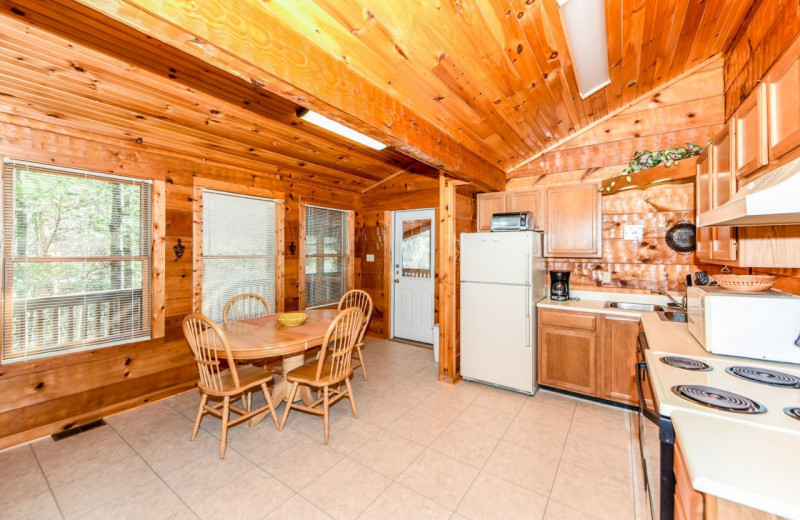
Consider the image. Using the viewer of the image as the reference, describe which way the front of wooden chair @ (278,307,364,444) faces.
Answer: facing away from the viewer and to the left of the viewer

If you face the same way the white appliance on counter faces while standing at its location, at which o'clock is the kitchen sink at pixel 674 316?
The kitchen sink is roughly at 2 o'clock from the white appliance on counter.

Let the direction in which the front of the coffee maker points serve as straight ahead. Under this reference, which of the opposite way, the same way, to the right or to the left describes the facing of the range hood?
to the right

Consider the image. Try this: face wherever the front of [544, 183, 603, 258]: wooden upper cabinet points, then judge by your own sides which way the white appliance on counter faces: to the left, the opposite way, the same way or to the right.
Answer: to the right

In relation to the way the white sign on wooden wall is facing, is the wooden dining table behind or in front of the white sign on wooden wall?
in front

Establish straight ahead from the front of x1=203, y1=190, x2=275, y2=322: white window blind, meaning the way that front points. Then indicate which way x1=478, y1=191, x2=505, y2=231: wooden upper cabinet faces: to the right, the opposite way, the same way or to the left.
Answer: to the right

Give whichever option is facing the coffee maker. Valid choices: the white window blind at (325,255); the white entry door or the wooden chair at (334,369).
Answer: the white window blind

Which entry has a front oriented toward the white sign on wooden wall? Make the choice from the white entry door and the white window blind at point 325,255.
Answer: the white window blind

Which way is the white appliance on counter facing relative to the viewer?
to the viewer's left

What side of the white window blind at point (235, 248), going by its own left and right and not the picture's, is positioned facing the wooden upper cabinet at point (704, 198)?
front

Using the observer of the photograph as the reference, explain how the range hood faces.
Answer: facing to the left of the viewer

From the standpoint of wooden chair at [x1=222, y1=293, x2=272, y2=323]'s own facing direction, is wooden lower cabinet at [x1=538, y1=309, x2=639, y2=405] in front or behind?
in front
